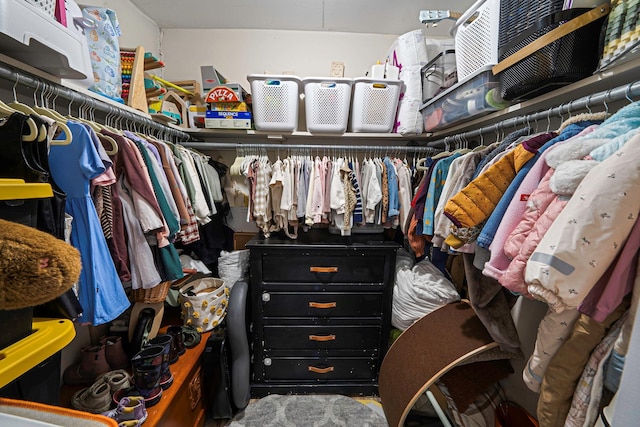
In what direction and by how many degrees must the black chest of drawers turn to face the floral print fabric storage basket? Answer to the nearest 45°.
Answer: approximately 90° to its right

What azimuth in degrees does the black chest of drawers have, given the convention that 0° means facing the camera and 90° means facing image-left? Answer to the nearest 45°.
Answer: approximately 0°

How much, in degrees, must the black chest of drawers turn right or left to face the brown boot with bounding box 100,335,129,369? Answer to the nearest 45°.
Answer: approximately 45° to its right

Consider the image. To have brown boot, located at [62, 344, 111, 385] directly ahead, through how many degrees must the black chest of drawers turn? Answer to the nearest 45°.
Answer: approximately 45° to its right
